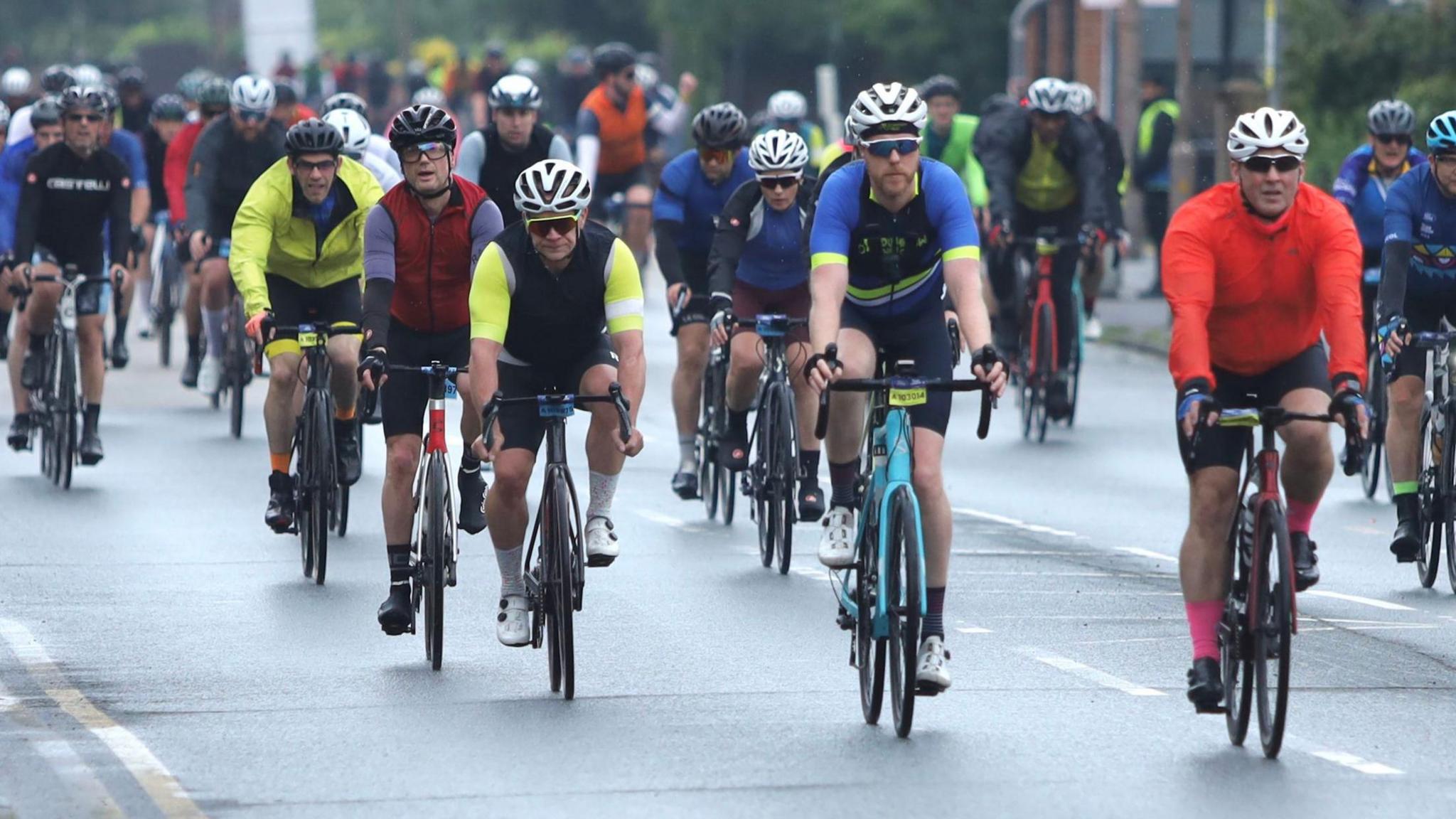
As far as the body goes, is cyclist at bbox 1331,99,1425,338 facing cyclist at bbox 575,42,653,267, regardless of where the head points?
no

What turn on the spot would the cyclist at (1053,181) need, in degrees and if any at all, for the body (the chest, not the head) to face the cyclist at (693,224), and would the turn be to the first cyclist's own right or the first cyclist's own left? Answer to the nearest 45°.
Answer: approximately 45° to the first cyclist's own right

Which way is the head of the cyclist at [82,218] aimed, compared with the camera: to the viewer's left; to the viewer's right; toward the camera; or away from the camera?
toward the camera

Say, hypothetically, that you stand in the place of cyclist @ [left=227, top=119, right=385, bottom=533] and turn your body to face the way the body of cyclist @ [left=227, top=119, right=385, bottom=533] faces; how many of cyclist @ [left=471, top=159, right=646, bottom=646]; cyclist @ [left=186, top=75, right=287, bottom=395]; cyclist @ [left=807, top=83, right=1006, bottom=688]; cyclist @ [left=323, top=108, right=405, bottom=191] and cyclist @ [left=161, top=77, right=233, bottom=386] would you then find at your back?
3

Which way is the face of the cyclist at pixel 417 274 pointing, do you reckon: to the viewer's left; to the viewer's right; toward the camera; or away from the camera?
toward the camera

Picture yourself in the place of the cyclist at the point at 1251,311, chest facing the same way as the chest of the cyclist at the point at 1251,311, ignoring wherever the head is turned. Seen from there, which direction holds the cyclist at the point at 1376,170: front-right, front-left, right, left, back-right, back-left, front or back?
back

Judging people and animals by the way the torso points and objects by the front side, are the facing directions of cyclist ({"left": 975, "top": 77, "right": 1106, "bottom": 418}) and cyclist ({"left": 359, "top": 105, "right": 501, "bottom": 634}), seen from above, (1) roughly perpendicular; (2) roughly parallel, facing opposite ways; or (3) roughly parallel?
roughly parallel

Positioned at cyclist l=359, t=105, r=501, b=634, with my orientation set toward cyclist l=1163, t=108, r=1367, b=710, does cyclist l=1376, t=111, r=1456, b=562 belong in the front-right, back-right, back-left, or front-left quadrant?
front-left

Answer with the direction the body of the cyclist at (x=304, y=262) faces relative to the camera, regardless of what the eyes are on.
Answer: toward the camera

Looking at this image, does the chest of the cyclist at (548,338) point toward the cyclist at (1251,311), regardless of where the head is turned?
no

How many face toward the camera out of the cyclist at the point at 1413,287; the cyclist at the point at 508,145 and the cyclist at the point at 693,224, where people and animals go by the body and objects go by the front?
3

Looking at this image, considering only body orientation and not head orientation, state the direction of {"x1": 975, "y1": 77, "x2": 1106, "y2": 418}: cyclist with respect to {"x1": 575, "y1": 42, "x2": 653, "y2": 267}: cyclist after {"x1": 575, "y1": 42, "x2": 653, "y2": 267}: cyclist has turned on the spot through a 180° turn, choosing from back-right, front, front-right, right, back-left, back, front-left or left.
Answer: back

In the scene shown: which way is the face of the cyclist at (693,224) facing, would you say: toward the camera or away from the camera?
toward the camera

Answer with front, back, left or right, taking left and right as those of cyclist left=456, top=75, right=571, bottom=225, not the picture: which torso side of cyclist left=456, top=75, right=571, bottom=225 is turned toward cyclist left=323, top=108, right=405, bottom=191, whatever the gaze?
right

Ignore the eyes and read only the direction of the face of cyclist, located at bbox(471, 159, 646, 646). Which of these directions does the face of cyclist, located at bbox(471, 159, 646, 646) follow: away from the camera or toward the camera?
toward the camera

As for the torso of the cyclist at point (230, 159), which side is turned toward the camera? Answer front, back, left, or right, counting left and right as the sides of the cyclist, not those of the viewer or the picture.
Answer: front

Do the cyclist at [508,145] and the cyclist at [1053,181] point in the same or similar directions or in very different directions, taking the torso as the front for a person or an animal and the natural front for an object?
same or similar directions

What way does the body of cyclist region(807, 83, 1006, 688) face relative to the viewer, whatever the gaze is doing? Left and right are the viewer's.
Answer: facing the viewer
